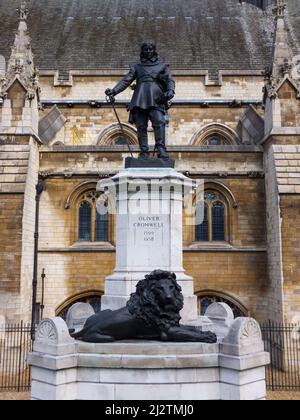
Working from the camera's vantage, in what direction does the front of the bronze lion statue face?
facing to the right of the viewer

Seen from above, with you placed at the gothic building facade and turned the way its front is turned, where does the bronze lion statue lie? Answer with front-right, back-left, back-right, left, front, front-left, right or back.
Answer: front

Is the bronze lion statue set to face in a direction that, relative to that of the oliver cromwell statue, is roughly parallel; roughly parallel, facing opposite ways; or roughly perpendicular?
roughly perpendicular

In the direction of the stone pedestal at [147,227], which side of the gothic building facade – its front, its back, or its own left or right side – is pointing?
front

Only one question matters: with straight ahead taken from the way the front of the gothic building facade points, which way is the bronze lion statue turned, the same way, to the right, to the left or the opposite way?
to the left

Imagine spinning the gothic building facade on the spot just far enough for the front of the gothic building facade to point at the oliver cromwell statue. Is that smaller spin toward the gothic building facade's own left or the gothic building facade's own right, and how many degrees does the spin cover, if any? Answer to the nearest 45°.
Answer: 0° — it already faces it

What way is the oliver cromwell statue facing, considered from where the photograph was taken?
facing the viewer

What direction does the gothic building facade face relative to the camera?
toward the camera

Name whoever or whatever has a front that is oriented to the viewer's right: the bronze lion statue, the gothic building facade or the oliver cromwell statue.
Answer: the bronze lion statue

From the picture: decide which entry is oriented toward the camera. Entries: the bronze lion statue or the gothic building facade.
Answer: the gothic building facade

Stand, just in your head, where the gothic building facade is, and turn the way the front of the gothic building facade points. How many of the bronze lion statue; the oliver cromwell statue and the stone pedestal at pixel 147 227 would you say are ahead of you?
3

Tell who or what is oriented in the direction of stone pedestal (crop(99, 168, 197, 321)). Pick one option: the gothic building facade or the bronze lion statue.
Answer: the gothic building facade

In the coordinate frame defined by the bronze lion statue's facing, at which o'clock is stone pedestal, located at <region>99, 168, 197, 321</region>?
The stone pedestal is roughly at 9 o'clock from the bronze lion statue.
